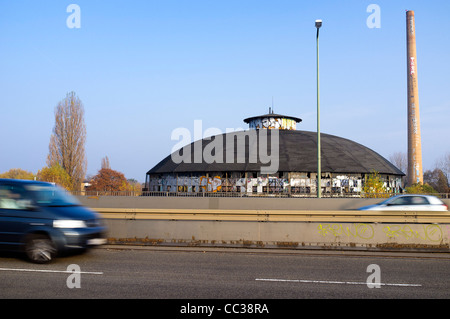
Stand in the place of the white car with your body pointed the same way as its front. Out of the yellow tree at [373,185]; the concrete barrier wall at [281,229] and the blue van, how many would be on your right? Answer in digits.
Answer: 1

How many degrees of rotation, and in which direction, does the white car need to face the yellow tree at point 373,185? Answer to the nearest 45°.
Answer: approximately 90° to its right

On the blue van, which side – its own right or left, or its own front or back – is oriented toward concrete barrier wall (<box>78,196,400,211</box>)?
left

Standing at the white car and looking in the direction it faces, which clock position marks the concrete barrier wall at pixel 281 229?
The concrete barrier wall is roughly at 10 o'clock from the white car.

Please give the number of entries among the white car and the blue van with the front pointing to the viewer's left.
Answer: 1

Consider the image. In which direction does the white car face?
to the viewer's left

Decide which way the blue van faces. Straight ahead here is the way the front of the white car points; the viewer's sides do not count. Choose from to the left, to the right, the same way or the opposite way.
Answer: the opposite way

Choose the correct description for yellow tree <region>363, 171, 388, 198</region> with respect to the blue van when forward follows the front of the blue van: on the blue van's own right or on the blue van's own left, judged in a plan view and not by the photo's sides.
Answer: on the blue van's own left
